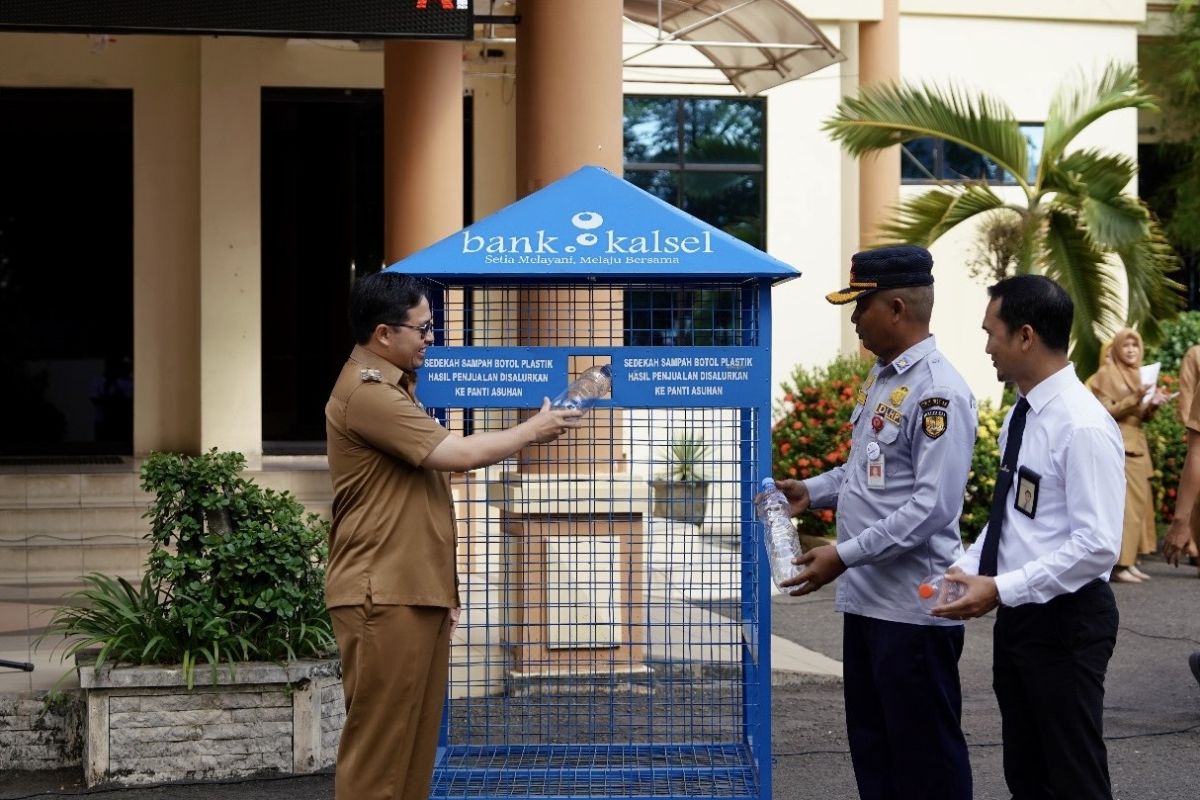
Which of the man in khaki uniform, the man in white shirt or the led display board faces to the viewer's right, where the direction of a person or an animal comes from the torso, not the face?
the man in khaki uniform

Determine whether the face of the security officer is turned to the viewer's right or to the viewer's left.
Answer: to the viewer's left

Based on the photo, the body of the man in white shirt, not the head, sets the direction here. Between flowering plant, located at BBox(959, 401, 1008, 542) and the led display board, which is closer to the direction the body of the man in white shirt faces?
the led display board

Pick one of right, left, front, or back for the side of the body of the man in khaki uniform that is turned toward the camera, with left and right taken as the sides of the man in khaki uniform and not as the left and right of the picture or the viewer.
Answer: right

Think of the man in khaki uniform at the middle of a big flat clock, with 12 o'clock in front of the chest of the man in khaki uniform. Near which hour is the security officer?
The security officer is roughly at 12 o'clock from the man in khaki uniform.

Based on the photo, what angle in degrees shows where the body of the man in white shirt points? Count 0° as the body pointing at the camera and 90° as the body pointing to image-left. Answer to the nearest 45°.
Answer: approximately 90°
